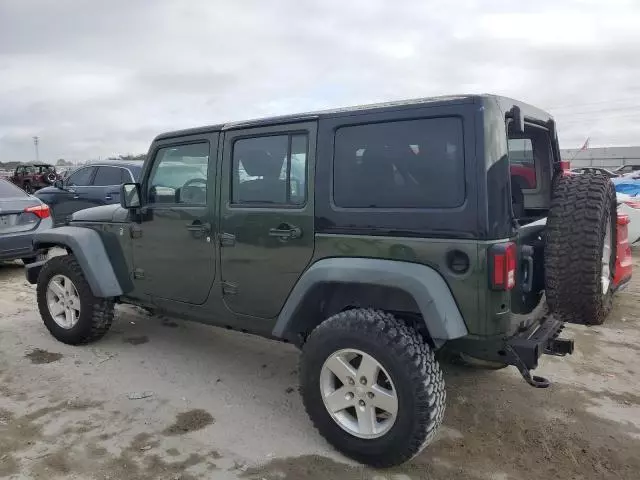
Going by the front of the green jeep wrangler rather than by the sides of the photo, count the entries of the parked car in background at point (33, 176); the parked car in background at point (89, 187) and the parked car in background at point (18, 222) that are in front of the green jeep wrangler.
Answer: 3

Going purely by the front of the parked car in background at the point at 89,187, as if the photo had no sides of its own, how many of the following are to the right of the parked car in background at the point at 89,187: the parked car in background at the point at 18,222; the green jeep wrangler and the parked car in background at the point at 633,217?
0

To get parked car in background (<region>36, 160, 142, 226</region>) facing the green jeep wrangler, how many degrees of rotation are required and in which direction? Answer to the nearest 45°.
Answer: approximately 90° to its left

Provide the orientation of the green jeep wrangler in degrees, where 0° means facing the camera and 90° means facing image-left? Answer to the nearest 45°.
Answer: approximately 135°

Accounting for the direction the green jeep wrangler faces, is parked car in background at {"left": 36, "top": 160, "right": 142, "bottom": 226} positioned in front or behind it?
in front

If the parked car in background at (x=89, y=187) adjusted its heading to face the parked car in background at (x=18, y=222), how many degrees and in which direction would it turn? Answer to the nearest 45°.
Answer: approximately 90° to its left

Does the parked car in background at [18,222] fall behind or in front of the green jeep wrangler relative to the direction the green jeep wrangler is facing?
in front

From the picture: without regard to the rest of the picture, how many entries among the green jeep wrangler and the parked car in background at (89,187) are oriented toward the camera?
0

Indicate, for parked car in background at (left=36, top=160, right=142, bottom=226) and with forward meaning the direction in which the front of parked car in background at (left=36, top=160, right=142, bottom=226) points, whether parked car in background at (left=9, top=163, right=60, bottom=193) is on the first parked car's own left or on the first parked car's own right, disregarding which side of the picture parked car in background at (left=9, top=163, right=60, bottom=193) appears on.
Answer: on the first parked car's own right

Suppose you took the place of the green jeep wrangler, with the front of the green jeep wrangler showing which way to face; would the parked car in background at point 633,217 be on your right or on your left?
on your right

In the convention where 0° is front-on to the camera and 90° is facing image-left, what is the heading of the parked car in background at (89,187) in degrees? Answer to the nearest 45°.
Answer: approximately 90°
